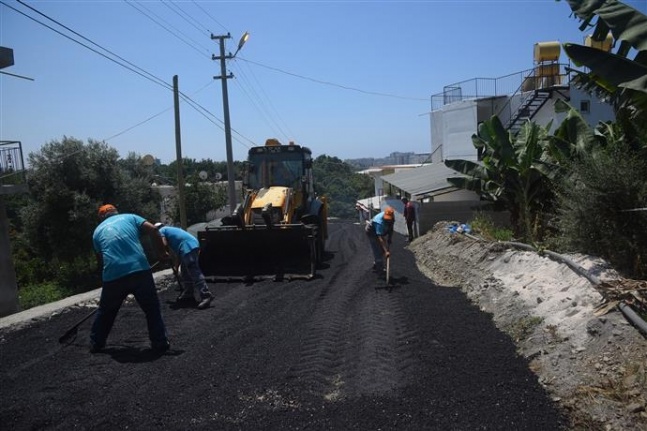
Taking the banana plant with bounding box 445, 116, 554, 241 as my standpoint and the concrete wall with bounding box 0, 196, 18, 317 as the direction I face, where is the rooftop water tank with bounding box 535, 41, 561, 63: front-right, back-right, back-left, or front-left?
back-right

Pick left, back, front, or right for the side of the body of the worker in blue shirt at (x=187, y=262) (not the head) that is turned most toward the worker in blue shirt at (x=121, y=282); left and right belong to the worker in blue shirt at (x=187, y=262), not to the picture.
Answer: left

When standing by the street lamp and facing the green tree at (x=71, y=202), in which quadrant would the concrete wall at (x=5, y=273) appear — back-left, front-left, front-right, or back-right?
front-left

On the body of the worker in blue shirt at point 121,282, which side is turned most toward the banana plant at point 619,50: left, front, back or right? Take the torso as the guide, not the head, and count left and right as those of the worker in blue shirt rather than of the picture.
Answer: right

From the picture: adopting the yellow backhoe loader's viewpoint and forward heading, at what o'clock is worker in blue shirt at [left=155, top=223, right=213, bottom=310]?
The worker in blue shirt is roughly at 1 o'clock from the yellow backhoe loader.

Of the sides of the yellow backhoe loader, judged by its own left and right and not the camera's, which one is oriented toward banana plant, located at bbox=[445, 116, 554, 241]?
left

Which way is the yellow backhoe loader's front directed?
toward the camera

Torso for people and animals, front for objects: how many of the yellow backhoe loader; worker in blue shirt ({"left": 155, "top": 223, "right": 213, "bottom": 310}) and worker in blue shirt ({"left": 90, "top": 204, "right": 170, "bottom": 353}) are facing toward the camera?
1

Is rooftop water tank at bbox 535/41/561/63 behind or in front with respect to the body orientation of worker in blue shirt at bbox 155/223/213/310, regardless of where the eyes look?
behind

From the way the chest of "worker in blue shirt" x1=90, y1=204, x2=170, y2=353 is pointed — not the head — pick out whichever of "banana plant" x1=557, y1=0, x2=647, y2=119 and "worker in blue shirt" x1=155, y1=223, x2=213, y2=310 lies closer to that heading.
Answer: the worker in blue shirt

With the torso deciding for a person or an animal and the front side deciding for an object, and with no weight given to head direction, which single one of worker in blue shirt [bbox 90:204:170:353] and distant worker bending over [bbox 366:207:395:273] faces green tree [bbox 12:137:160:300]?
the worker in blue shirt

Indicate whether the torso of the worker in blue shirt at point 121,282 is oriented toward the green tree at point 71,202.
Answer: yes

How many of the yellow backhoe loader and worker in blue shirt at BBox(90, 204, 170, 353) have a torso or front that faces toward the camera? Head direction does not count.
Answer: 1

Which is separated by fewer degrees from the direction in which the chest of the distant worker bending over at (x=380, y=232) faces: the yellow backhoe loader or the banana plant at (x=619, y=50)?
the banana plant

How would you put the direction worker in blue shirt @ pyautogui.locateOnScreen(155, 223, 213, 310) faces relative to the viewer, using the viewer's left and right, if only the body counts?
facing to the left of the viewer

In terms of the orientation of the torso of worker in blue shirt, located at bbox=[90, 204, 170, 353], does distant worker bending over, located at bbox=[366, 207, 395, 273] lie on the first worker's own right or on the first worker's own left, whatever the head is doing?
on the first worker's own right

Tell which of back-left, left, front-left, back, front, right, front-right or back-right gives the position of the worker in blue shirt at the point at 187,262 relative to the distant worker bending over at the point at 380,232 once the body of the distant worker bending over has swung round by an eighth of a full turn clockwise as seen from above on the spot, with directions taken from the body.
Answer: front-right

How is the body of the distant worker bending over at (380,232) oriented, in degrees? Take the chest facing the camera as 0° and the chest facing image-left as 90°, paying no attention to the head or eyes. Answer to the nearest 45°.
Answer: approximately 315°

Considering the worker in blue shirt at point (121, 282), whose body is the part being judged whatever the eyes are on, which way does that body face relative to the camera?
away from the camera
